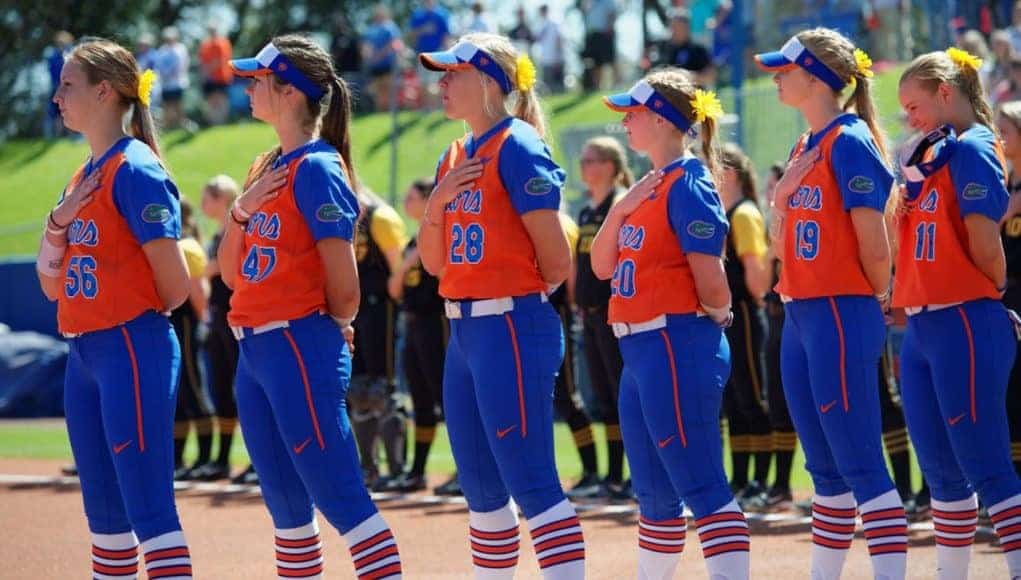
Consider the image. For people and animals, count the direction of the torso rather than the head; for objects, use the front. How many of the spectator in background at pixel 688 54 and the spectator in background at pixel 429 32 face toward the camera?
2

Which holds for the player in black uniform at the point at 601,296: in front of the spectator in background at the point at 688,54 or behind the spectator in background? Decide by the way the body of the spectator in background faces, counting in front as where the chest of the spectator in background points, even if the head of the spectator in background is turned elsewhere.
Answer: in front

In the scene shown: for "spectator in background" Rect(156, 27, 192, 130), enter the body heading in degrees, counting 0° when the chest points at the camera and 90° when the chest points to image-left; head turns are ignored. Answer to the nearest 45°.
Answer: approximately 0°

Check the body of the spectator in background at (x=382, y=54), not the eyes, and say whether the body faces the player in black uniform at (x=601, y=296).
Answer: yes

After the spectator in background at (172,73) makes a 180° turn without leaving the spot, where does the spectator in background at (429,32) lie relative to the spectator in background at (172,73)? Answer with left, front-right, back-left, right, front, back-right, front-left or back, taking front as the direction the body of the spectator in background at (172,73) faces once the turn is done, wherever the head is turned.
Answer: back-right

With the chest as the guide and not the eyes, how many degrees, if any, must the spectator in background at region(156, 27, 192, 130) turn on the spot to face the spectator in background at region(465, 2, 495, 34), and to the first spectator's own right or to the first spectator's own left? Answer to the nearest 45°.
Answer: approximately 45° to the first spectator's own left

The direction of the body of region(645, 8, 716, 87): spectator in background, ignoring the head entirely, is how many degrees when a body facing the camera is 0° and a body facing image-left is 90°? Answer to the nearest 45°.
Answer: approximately 0°
